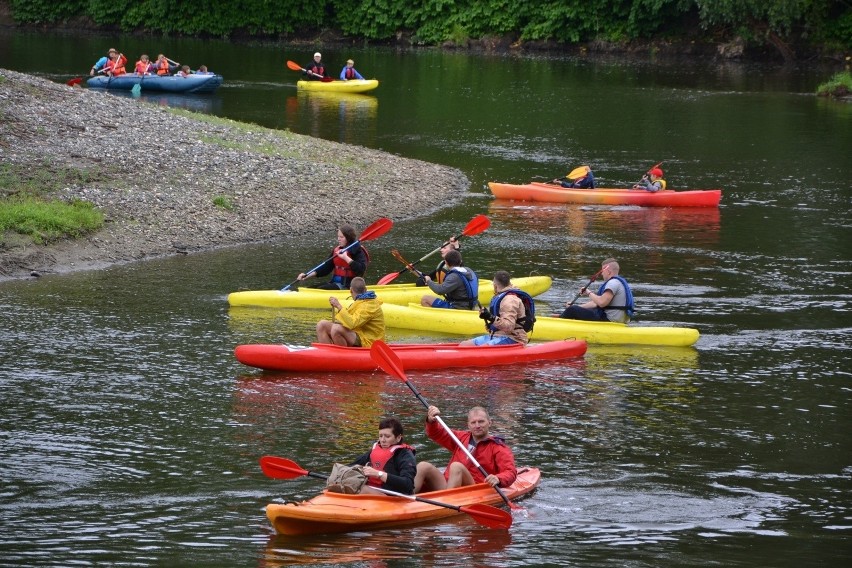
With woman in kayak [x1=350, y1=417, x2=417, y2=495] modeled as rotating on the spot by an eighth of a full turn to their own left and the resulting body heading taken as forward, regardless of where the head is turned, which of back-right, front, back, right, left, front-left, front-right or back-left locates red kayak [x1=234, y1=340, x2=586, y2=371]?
back

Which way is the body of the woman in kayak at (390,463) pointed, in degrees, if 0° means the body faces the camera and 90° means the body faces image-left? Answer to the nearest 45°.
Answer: approximately 45°

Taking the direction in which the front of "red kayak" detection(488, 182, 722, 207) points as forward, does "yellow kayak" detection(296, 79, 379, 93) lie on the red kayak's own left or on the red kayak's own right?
on the red kayak's own right

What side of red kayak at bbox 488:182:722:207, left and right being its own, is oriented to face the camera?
left

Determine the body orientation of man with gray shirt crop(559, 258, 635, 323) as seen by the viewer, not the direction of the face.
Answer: to the viewer's left

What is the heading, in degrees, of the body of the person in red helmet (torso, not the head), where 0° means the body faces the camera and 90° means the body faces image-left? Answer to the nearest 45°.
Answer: approximately 90°
